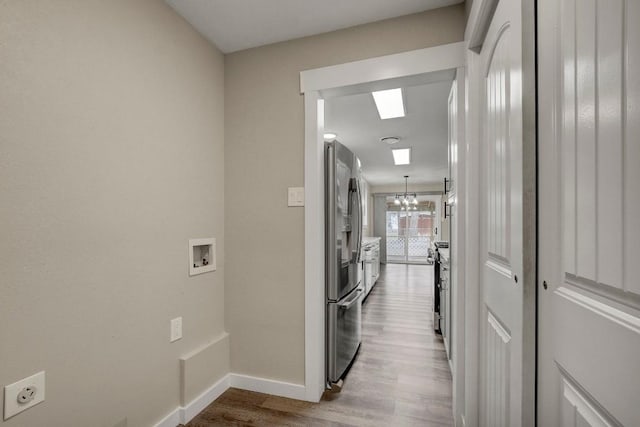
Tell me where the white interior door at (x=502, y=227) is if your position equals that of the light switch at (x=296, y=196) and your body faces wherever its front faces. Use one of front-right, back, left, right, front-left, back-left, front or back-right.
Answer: front-left

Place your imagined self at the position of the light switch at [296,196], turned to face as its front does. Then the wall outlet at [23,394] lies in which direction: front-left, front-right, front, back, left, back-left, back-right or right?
front-right

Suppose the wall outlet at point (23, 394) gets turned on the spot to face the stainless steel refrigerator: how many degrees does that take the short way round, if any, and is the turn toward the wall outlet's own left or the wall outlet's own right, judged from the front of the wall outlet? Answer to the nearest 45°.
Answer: approximately 45° to the wall outlet's own left

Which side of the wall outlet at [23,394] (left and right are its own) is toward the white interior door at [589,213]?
front

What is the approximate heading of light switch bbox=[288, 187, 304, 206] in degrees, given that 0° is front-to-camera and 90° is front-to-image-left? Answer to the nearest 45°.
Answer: approximately 0°

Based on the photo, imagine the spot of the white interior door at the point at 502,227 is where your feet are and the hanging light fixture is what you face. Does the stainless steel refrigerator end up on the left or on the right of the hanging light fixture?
left

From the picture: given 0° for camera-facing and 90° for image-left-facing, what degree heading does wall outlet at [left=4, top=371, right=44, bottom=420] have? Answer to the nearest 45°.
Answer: approximately 315°

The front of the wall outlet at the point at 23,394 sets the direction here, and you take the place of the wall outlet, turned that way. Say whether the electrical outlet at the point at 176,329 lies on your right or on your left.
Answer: on your left

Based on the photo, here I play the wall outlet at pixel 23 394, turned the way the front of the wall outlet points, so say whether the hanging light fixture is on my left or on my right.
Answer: on my left

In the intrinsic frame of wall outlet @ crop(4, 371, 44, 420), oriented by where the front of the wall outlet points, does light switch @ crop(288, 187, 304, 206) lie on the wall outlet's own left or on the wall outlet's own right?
on the wall outlet's own left

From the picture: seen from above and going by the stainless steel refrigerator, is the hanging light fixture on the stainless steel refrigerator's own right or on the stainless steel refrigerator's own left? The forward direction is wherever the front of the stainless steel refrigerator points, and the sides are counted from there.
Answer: on the stainless steel refrigerator's own left

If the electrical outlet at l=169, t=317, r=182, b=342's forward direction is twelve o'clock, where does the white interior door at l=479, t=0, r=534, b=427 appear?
The white interior door is roughly at 12 o'clock from the electrical outlet.

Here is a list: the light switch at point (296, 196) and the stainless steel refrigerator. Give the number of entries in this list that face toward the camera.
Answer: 1

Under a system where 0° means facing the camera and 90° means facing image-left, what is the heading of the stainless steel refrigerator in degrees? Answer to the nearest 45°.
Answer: approximately 270°
